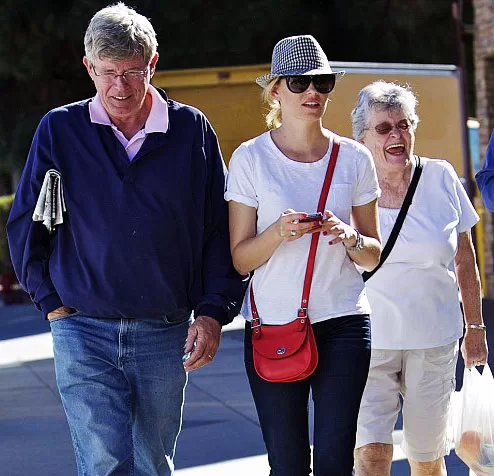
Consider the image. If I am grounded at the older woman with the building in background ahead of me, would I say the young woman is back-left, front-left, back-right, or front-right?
back-left

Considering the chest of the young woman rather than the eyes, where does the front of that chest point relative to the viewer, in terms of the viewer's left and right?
facing the viewer

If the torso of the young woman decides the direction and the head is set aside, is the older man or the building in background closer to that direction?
the older man

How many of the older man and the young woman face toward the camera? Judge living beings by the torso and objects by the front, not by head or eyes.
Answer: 2

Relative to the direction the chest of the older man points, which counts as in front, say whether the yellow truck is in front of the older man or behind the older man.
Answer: behind

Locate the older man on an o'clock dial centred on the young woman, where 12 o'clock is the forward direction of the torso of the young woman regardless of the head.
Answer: The older man is roughly at 3 o'clock from the young woman.

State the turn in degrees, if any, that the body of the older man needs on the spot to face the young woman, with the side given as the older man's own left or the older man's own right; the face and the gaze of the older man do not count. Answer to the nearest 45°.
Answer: approximately 90° to the older man's own left

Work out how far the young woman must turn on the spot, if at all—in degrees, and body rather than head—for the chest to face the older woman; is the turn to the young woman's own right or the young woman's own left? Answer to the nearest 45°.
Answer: approximately 135° to the young woman's own left

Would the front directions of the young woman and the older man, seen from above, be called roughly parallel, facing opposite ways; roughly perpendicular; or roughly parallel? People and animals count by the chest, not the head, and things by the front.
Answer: roughly parallel

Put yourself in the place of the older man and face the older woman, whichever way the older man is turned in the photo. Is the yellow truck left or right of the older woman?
left

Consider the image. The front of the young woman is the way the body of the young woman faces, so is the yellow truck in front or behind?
behind
